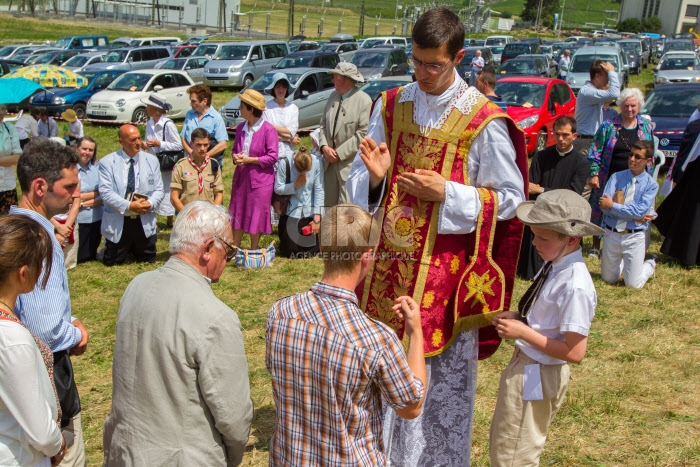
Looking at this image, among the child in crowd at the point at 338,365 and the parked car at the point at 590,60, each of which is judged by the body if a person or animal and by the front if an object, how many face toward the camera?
1

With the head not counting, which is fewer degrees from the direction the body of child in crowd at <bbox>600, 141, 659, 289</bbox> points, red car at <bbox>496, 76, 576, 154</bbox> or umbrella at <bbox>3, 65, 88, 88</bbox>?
the umbrella

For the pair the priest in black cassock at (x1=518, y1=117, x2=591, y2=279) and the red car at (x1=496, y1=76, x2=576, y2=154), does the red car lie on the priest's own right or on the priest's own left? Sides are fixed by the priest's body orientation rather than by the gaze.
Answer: on the priest's own right

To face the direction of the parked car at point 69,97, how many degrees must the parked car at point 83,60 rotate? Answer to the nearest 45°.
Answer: approximately 45° to its left

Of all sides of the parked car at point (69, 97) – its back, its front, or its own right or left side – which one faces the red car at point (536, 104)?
left

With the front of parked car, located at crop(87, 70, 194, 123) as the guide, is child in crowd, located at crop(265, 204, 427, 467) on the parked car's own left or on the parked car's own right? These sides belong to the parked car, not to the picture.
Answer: on the parked car's own left

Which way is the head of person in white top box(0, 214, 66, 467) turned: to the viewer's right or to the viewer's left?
to the viewer's right

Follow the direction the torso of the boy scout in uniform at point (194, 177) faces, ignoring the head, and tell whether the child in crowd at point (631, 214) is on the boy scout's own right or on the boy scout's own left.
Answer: on the boy scout's own left

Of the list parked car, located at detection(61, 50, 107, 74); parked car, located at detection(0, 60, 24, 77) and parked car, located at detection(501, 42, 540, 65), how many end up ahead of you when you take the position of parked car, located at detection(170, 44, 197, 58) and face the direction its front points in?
2

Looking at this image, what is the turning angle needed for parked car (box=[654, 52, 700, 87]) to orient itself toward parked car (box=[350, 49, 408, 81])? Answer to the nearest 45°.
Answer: approximately 45° to its right
